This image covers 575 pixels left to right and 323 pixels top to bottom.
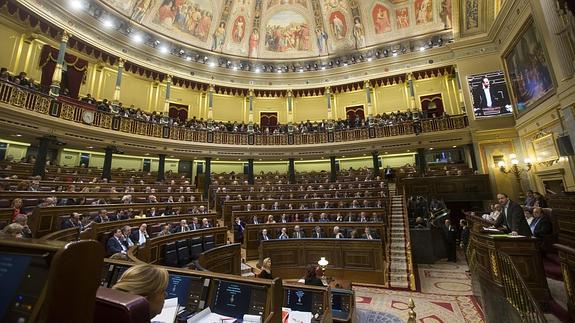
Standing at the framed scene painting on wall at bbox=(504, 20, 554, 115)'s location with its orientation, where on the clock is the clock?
The clock is roughly at 12 o'clock from the framed scene painting on wall.

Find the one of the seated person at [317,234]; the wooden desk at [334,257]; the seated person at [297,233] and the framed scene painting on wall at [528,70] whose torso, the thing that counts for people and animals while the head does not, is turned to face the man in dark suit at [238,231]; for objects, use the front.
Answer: the framed scene painting on wall
